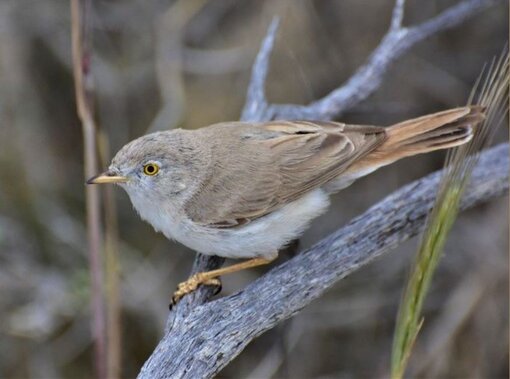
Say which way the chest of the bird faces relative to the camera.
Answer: to the viewer's left

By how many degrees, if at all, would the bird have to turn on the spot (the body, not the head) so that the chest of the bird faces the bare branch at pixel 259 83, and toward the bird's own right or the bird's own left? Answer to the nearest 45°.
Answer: approximately 135° to the bird's own right

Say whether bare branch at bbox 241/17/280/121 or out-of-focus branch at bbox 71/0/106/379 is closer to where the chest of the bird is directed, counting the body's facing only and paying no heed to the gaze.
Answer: the out-of-focus branch

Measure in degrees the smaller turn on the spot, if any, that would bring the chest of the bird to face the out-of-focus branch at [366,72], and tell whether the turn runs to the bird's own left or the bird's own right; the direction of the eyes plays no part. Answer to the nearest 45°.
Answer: approximately 135° to the bird's own right
